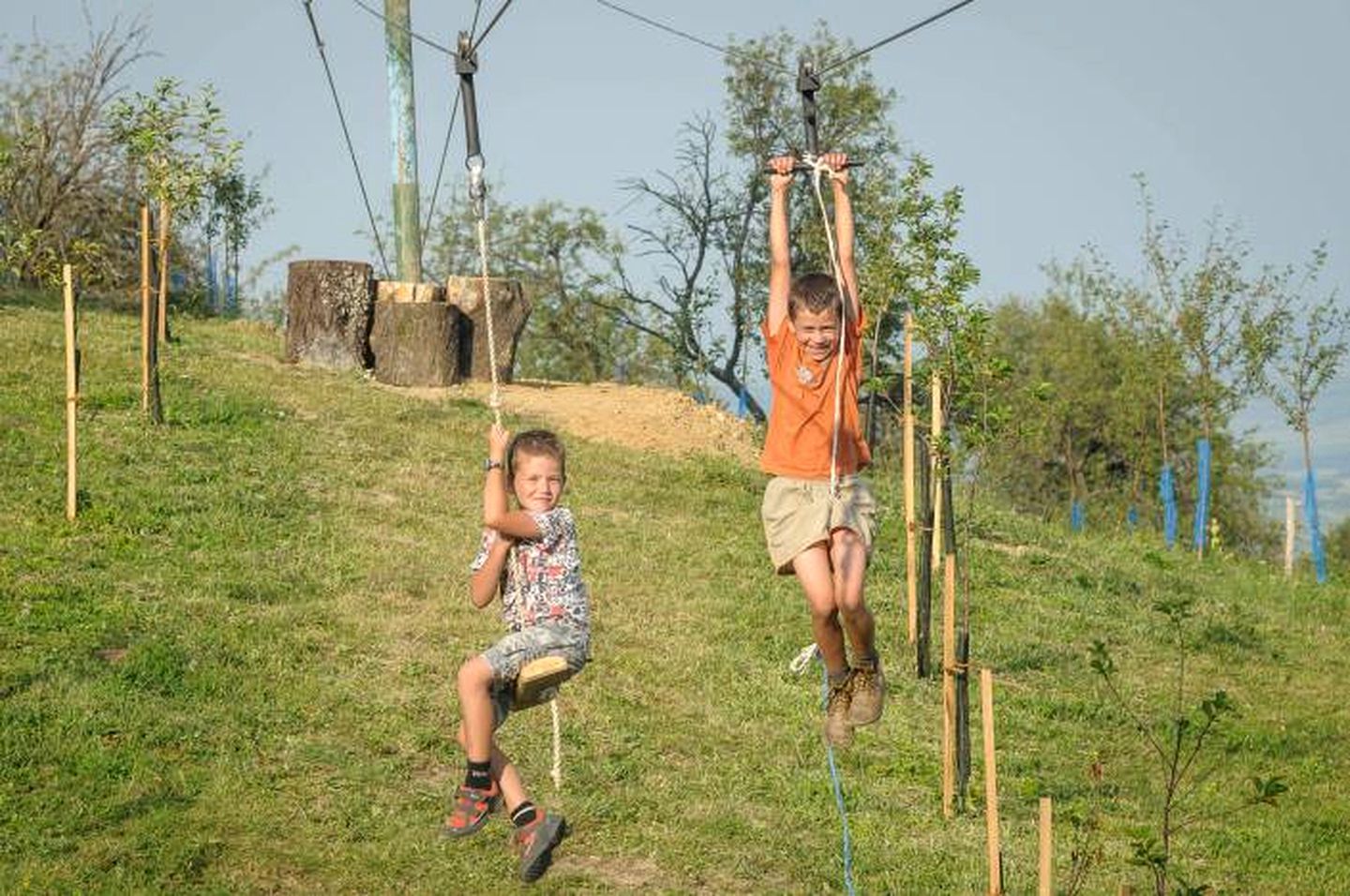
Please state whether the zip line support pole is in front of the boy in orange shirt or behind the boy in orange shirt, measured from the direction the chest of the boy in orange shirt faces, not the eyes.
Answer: behind

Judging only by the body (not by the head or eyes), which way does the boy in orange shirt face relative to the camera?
toward the camera

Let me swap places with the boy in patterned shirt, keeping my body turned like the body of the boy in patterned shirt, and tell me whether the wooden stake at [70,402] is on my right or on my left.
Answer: on my right

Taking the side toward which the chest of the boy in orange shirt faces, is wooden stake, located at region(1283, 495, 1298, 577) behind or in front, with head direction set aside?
behind

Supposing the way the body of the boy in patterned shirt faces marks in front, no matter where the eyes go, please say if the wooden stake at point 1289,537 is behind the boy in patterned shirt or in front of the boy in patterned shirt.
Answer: behind

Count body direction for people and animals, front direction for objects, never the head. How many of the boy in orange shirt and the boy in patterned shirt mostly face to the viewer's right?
0

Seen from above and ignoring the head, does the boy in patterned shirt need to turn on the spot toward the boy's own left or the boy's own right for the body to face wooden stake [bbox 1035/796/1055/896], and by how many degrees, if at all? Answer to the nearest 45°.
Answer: approximately 90° to the boy's own left

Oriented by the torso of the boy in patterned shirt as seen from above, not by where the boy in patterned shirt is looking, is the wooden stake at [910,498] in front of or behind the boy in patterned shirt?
behind
